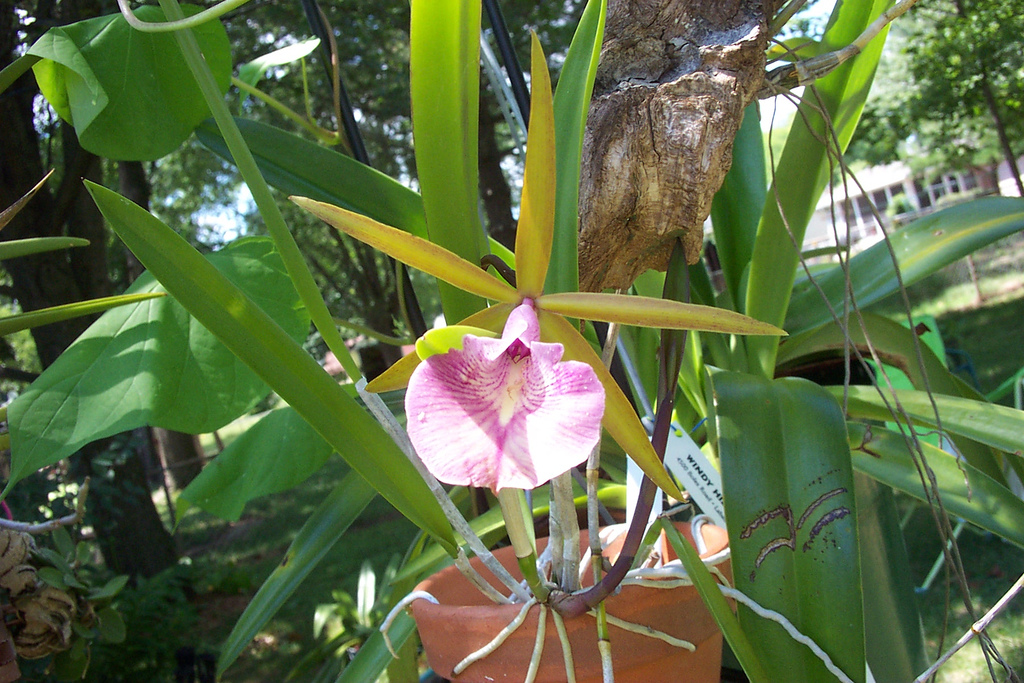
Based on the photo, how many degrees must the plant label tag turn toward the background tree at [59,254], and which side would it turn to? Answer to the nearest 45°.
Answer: approximately 135° to its right

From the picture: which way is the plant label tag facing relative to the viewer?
toward the camera

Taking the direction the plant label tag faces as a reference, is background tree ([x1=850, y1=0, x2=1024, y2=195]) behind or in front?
behind
